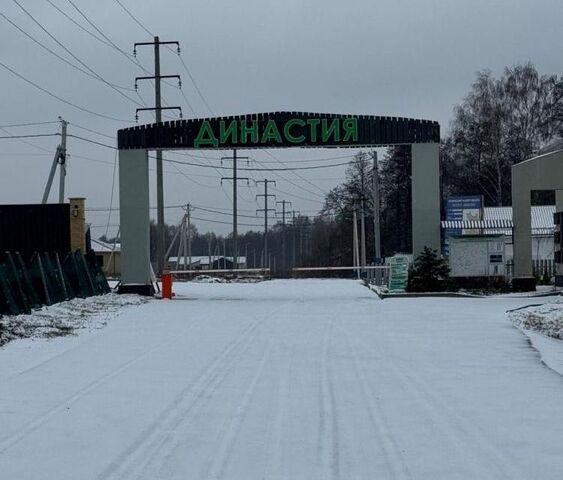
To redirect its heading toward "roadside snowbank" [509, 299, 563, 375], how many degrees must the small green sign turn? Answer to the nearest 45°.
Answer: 0° — it already faces it

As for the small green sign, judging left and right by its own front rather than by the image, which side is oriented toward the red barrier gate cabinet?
right

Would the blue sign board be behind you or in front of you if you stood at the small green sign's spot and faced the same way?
behind

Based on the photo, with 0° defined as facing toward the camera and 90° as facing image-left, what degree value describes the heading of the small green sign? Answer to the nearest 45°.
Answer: approximately 0°

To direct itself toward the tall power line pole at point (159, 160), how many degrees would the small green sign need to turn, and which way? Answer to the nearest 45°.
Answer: approximately 135° to its right

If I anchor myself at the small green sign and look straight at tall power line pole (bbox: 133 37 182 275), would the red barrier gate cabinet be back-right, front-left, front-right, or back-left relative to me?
front-left

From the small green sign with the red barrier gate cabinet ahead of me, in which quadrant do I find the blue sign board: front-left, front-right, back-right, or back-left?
back-right

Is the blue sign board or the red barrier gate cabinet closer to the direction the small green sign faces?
the red barrier gate cabinet

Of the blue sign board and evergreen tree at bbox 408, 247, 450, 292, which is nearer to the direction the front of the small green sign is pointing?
the evergreen tree

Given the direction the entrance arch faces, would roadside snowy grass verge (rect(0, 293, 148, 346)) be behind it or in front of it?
in front

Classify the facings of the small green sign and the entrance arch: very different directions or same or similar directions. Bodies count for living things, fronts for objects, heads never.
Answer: same or similar directions

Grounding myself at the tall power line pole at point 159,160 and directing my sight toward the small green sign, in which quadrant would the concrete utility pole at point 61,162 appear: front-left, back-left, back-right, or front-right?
back-right

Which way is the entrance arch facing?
toward the camera
